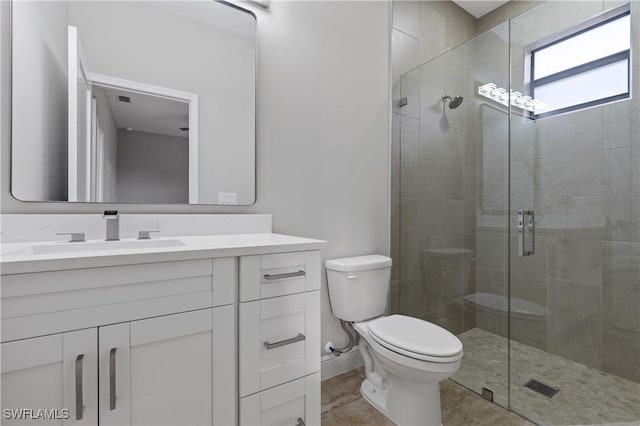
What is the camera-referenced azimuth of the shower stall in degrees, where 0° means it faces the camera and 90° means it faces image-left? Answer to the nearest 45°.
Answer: approximately 45°

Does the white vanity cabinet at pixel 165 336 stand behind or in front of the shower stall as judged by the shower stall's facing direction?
in front

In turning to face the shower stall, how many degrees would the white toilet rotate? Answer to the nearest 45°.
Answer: approximately 90° to its left

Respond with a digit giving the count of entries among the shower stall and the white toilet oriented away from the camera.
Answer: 0

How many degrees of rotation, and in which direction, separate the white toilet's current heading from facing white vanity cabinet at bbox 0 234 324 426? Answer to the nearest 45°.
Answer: approximately 90° to its right
